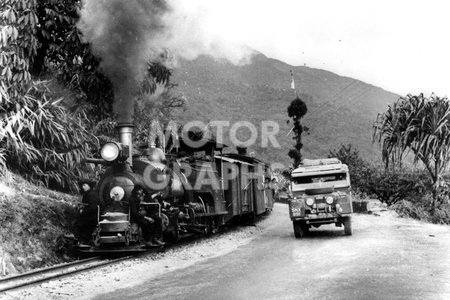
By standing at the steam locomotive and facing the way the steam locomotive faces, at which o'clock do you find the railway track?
The railway track is roughly at 12 o'clock from the steam locomotive.

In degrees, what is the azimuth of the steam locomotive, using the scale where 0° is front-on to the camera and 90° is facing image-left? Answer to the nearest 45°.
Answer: approximately 45°

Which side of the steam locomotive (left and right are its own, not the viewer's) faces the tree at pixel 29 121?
right

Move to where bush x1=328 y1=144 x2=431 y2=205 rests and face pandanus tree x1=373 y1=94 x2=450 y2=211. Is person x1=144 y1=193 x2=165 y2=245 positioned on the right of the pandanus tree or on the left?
right

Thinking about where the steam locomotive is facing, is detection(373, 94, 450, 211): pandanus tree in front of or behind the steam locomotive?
behind

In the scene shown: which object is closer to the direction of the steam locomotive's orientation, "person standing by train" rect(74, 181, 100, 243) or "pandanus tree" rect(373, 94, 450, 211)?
the person standing by train

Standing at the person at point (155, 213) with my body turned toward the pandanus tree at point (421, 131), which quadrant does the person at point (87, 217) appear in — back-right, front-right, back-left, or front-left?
back-left

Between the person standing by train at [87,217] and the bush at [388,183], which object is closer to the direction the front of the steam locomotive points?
the person standing by train

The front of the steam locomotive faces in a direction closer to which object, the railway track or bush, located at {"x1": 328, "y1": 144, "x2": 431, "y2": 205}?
the railway track

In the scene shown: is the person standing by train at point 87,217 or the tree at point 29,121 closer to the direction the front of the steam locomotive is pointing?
the person standing by train
